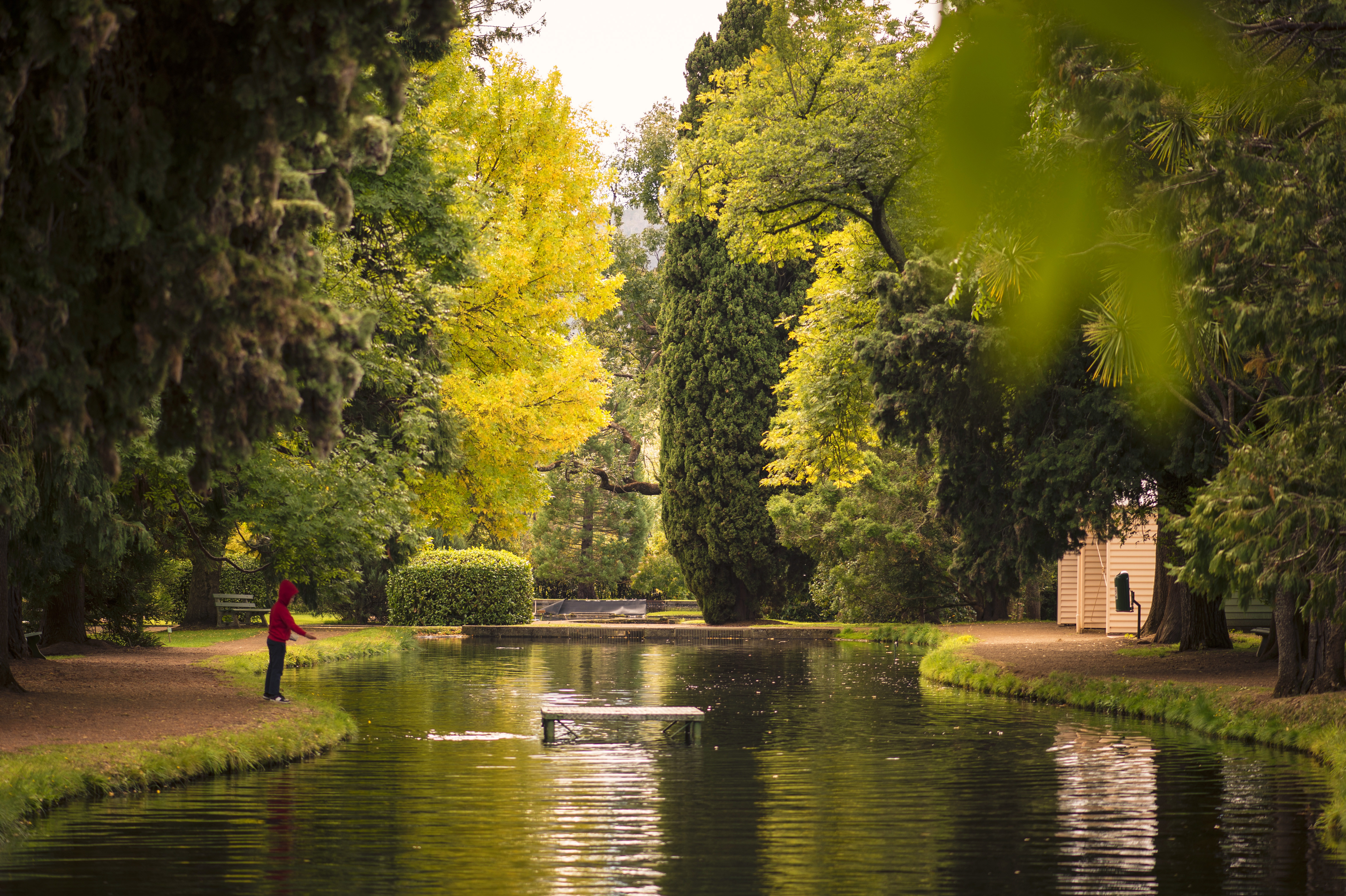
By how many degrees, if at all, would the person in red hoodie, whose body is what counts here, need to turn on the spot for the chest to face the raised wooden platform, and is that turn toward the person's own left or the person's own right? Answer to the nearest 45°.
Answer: approximately 45° to the person's own right

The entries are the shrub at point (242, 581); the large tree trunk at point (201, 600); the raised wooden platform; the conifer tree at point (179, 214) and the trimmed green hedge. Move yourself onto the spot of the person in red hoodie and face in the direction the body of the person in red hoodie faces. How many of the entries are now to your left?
3

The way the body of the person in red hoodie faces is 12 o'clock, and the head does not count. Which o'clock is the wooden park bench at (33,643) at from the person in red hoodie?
The wooden park bench is roughly at 8 o'clock from the person in red hoodie.

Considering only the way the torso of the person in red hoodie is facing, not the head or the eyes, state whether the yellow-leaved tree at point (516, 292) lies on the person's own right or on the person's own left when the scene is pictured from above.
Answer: on the person's own left

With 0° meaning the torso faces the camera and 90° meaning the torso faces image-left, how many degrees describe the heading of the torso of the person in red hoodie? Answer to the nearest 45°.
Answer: approximately 270°

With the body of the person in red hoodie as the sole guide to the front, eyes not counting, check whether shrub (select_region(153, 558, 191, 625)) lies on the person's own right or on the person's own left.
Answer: on the person's own left

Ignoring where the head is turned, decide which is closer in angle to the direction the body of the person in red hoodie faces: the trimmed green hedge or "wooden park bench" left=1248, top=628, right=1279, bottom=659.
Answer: the wooden park bench

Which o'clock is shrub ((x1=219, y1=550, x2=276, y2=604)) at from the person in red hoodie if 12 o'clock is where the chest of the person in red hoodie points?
The shrub is roughly at 9 o'clock from the person in red hoodie.

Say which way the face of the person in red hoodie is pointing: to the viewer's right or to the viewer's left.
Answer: to the viewer's right
